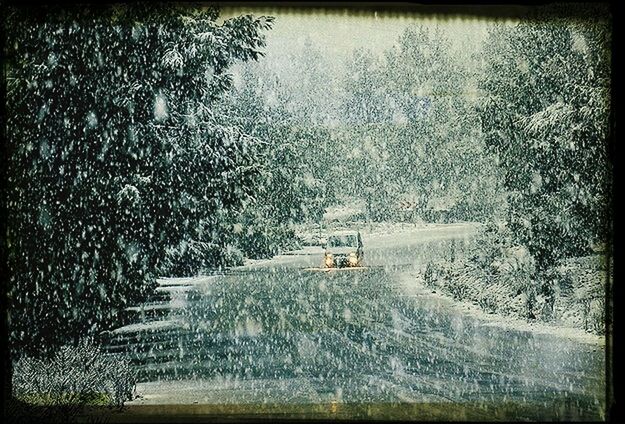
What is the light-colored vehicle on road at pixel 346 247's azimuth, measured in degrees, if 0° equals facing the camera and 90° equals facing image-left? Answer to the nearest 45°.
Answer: approximately 0°

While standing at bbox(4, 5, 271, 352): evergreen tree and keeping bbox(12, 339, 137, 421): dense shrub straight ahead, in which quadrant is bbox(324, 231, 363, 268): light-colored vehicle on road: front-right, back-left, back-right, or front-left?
back-left

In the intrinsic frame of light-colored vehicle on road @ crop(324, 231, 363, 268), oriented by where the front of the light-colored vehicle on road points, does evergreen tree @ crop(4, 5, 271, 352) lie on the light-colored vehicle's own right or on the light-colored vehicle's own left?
on the light-colored vehicle's own right

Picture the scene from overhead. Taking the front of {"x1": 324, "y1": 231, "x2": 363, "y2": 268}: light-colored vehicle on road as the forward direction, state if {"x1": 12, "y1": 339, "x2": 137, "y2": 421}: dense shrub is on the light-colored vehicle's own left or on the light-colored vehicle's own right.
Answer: on the light-colored vehicle's own right
